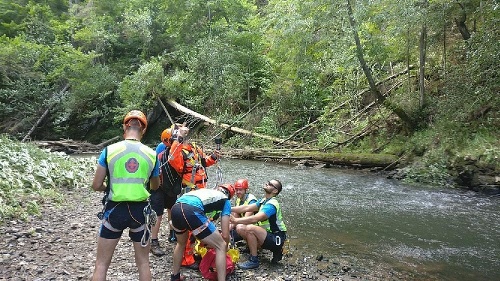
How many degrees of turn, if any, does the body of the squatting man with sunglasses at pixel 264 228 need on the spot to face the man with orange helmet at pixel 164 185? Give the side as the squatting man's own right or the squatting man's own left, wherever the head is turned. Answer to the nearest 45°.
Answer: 0° — they already face them

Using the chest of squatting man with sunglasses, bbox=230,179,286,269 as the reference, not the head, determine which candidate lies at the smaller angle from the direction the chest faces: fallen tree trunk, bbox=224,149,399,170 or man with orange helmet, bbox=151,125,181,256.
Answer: the man with orange helmet

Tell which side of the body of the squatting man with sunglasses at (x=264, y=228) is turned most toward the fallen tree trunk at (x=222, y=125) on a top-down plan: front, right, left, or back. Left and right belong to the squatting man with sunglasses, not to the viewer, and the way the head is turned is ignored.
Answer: right

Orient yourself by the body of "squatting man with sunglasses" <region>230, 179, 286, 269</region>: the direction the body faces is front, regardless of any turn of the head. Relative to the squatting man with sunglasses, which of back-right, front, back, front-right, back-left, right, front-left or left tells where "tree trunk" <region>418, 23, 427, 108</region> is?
back-right

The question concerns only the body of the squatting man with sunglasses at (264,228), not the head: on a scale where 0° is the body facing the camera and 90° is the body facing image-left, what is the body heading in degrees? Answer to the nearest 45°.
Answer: approximately 90°
